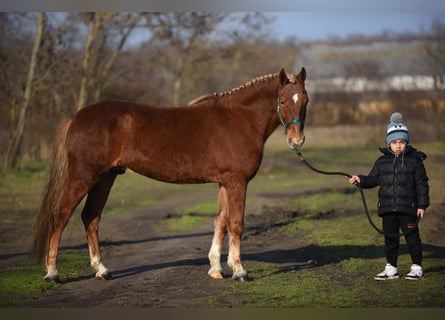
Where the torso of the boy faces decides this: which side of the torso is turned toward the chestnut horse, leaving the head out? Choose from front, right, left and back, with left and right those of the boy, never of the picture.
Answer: right

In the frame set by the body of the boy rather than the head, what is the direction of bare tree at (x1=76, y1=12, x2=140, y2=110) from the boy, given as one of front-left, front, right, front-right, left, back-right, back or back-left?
back-right

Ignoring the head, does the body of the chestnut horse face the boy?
yes

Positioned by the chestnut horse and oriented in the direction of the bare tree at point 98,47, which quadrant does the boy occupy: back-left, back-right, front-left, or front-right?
back-right

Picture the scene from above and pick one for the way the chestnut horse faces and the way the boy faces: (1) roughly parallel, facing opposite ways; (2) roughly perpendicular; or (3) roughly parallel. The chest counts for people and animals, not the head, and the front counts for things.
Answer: roughly perpendicular

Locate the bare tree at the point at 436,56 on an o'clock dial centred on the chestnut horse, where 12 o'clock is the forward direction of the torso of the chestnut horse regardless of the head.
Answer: The bare tree is roughly at 10 o'clock from the chestnut horse.

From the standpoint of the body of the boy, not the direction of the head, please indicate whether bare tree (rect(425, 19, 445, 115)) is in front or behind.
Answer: behind

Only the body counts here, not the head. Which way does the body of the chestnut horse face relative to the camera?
to the viewer's right

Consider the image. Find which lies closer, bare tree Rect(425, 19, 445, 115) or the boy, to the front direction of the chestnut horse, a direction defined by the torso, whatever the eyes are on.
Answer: the boy

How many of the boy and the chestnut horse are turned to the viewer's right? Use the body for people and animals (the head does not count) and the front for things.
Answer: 1
